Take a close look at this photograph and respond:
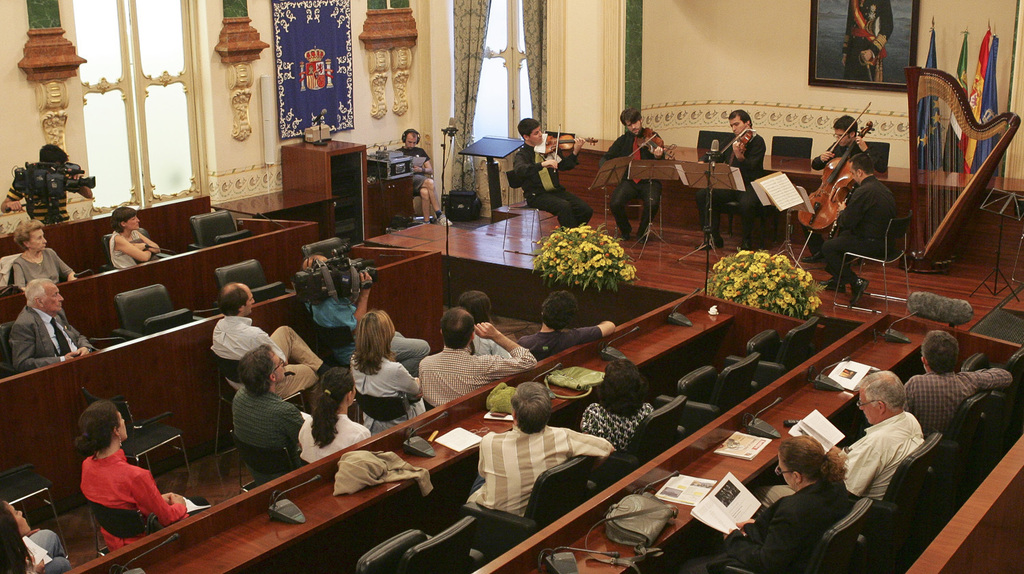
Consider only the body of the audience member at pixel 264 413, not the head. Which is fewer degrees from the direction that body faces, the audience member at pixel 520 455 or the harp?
the harp

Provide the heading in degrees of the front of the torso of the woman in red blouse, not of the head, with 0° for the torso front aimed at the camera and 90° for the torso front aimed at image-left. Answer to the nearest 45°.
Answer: approximately 225°

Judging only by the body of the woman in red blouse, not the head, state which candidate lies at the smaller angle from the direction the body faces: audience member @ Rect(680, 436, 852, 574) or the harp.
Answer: the harp

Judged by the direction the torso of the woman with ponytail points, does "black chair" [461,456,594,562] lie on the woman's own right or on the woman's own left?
on the woman's own right

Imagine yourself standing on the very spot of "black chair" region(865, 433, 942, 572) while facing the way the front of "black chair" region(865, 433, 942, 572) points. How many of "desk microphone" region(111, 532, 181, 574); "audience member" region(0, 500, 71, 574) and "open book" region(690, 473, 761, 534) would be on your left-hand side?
3

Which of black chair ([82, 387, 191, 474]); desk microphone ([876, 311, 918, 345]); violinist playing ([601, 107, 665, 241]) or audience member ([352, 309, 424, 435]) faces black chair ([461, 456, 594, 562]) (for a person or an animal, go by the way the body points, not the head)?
the violinist playing

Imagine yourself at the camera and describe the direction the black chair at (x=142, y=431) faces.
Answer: facing away from the viewer and to the right of the viewer

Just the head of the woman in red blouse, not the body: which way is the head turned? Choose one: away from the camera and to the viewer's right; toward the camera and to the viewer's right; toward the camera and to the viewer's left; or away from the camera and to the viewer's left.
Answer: away from the camera and to the viewer's right

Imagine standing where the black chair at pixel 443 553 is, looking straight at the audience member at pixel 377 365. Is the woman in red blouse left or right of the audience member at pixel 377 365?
left

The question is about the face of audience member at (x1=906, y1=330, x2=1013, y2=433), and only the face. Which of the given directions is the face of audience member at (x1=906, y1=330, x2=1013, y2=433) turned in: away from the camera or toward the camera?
away from the camera
